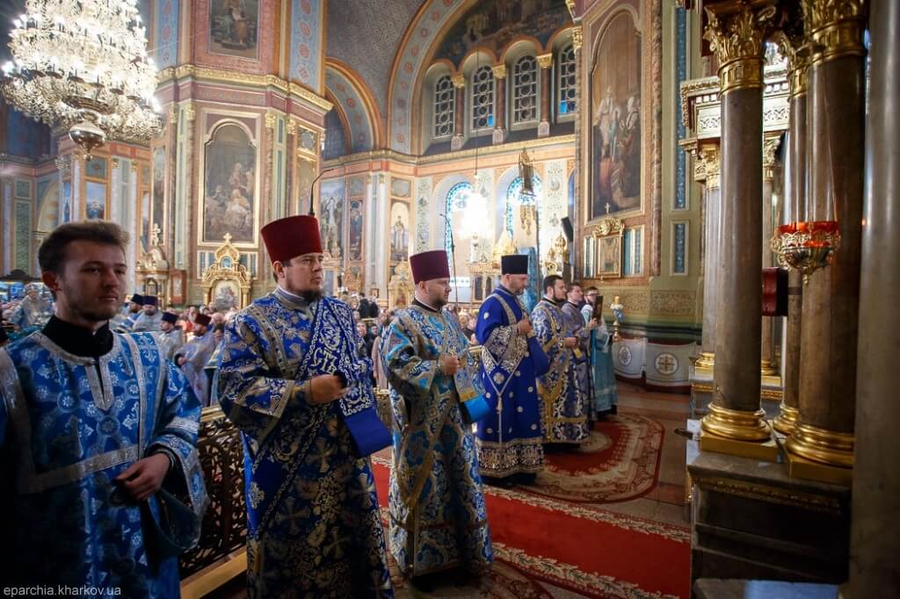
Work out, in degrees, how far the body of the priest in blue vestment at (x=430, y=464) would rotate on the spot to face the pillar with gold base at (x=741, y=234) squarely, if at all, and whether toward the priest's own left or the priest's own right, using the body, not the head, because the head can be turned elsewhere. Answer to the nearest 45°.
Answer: approximately 45° to the priest's own left

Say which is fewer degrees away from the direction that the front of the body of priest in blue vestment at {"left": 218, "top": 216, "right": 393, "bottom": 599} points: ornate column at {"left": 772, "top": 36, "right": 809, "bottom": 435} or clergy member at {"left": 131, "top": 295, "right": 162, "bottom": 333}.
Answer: the ornate column

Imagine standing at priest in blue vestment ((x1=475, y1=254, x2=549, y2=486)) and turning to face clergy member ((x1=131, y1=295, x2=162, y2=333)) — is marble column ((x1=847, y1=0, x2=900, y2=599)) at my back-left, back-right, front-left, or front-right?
back-left

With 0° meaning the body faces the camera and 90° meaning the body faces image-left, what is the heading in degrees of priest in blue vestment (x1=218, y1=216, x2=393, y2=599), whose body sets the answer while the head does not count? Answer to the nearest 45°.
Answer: approximately 315°

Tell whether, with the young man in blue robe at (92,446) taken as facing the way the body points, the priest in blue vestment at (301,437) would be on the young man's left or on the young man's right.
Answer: on the young man's left

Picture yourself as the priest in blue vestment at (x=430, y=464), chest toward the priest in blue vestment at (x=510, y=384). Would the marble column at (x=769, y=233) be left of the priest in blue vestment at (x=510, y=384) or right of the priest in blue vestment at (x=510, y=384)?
right

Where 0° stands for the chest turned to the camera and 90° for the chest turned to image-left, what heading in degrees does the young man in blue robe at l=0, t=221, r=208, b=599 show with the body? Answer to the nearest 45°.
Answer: approximately 315°

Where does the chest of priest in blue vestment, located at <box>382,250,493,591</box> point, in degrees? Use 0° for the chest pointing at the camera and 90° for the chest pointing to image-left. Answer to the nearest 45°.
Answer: approximately 315°

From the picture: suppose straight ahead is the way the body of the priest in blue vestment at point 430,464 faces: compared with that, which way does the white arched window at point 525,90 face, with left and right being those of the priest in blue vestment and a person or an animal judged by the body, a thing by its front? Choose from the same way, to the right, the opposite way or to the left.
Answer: to the right

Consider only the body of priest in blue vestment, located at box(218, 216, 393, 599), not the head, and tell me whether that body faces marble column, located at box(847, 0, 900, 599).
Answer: yes

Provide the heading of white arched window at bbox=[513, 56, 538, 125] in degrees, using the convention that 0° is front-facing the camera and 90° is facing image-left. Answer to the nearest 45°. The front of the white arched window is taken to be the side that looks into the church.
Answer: approximately 45°
